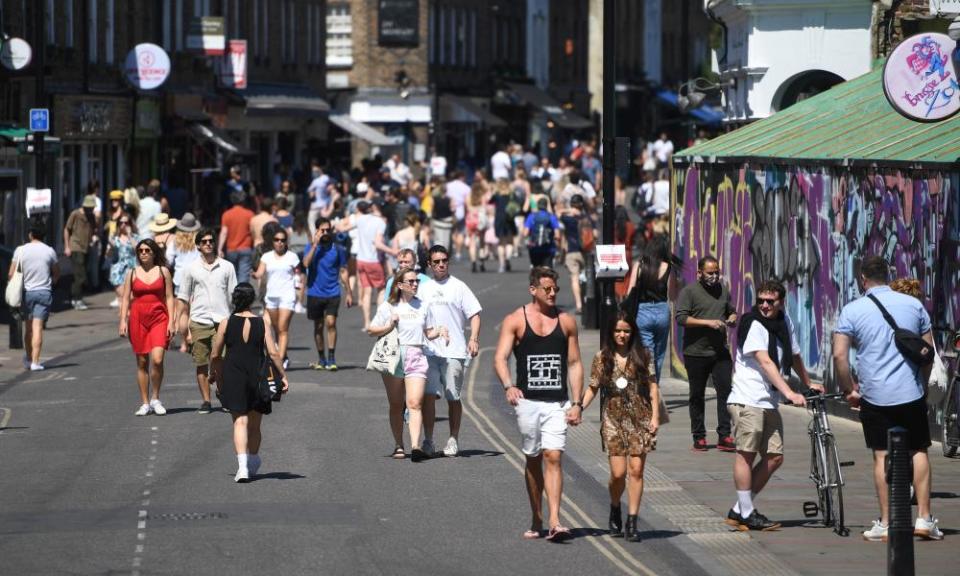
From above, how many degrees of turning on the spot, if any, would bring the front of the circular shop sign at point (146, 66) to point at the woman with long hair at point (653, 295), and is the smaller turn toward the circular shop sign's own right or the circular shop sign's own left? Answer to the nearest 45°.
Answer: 0° — it already faces them

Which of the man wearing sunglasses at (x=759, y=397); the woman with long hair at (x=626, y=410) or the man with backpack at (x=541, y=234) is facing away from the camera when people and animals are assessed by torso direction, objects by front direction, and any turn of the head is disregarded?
the man with backpack

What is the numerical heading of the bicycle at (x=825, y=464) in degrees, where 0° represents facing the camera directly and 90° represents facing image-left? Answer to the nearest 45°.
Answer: approximately 0°

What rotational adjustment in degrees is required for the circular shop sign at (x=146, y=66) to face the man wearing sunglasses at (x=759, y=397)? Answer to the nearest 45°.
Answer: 0° — it already faces them

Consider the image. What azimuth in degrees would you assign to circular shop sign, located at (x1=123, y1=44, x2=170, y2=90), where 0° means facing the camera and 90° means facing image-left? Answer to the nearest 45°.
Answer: approximately 0°

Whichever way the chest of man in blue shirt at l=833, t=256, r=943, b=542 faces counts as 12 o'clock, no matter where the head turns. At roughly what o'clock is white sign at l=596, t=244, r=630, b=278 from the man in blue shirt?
The white sign is roughly at 11 o'clock from the man in blue shirt.
